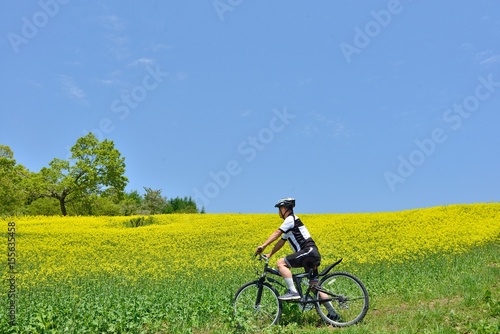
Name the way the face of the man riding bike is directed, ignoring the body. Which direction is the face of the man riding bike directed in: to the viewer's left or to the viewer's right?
to the viewer's left

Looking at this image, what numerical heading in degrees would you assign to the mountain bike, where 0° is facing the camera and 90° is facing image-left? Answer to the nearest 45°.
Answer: approximately 90°

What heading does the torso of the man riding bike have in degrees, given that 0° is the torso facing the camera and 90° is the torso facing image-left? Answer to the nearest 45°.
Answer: approximately 90°
